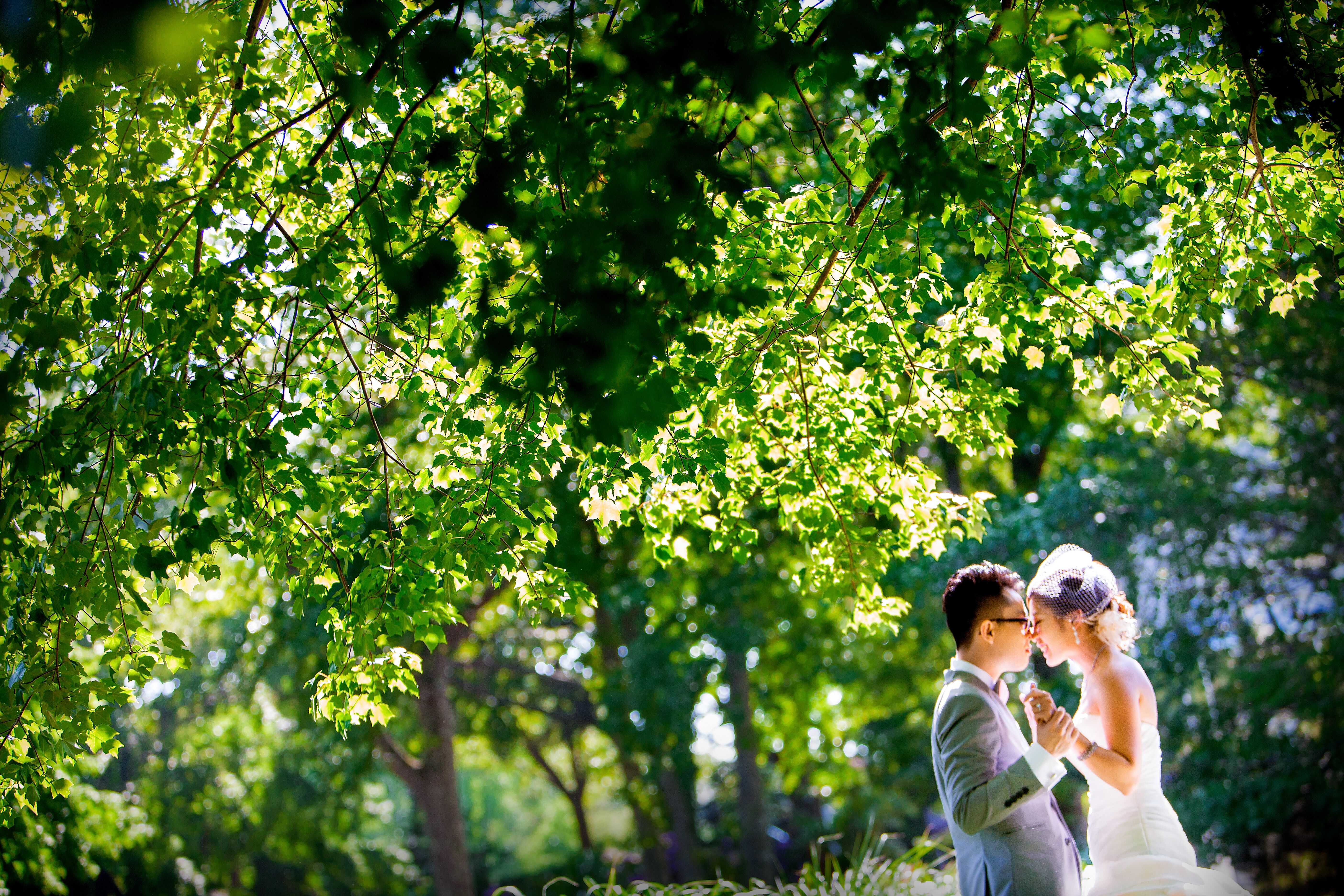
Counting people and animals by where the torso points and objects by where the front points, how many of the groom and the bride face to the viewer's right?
1

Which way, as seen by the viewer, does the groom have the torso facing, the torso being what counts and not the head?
to the viewer's right

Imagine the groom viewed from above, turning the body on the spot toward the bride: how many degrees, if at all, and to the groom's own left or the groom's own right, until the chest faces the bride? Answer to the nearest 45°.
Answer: approximately 45° to the groom's own left

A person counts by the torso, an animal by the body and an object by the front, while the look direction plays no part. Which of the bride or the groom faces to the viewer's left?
the bride

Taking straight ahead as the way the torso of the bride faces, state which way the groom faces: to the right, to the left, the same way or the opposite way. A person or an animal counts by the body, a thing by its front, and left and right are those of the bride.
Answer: the opposite way

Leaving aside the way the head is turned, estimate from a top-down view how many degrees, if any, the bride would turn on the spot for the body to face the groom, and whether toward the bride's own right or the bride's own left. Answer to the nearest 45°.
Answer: approximately 45° to the bride's own left

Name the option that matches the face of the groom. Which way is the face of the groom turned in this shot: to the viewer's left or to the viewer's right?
to the viewer's right

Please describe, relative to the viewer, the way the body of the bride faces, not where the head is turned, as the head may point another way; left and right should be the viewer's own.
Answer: facing to the left of the viewer

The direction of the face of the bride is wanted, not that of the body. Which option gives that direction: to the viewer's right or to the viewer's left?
to the viewer's left
